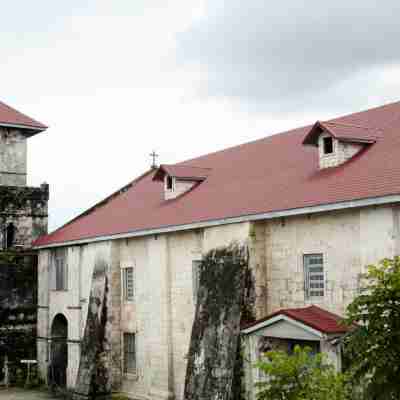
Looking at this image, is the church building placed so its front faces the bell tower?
yes

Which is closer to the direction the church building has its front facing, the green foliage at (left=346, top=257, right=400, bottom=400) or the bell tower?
the bell tower

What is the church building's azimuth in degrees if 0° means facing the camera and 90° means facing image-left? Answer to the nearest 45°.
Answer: approximately 135°

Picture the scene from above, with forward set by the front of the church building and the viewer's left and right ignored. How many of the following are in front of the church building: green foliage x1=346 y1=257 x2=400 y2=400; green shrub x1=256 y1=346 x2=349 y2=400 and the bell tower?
1

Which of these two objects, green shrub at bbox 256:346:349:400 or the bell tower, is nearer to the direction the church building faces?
the bell tower
